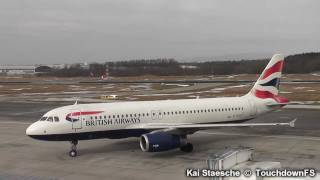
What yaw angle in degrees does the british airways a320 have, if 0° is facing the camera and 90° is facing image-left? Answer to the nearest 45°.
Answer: approximately 45°
